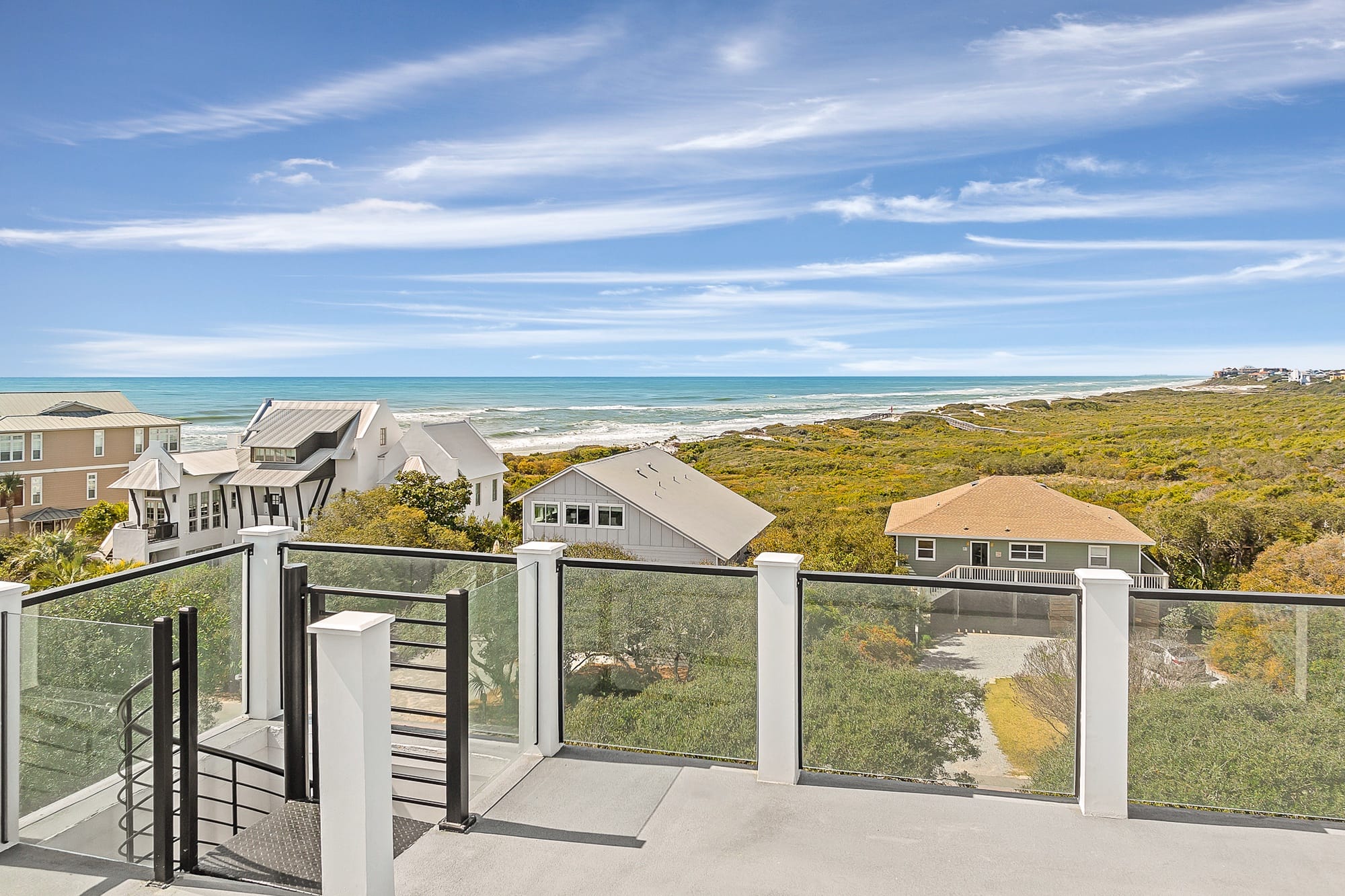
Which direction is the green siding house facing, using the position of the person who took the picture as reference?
facing the viewer

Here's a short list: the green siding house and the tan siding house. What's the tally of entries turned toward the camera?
2

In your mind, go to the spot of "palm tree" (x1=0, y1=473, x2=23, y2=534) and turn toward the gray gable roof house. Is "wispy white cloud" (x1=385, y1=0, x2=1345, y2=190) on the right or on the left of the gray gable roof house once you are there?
left

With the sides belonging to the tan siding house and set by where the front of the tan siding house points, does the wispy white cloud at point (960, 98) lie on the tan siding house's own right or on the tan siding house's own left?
on the tan siding house's own left

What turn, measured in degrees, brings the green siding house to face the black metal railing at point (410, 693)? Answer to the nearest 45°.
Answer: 0° — it already faces it

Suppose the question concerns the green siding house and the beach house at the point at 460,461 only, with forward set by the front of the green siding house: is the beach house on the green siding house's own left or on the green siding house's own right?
on the green siding house's own right

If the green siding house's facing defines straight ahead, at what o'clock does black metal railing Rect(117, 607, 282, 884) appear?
The black metal railing is roughly at 12 o'clock from the green siding house.

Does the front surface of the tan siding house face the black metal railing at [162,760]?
yes

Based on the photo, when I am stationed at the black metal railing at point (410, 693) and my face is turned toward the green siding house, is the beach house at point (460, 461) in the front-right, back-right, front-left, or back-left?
front-left

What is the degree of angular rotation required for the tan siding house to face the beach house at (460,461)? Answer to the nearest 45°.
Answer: approximately 45° to its left

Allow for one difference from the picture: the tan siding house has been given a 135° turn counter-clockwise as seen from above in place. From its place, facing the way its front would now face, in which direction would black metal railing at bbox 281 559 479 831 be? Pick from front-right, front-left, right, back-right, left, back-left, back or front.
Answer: back-right

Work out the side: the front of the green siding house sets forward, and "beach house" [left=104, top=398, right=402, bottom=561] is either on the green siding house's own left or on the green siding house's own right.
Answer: on the green siding house's own right
